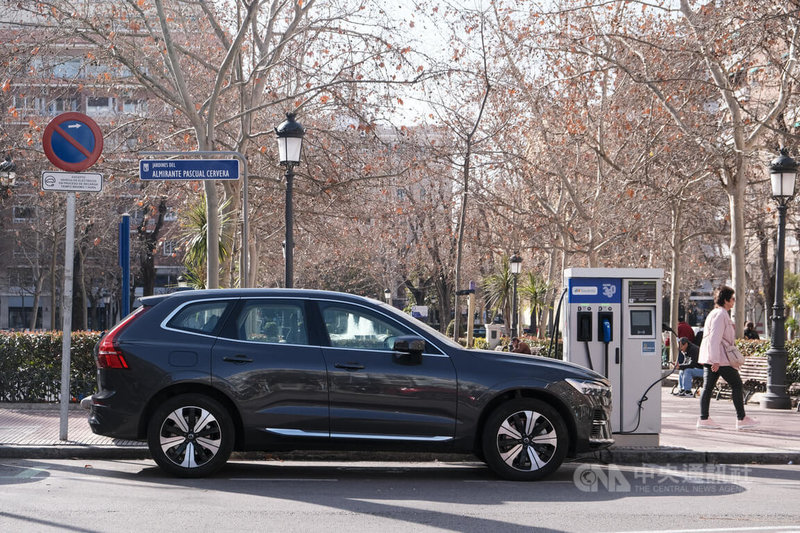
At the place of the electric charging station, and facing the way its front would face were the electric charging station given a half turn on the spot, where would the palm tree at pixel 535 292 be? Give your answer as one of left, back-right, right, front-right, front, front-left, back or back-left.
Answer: front

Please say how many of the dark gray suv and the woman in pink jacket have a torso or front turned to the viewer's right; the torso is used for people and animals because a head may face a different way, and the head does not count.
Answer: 2

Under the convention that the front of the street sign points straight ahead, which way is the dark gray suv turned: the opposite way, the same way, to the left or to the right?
to the left

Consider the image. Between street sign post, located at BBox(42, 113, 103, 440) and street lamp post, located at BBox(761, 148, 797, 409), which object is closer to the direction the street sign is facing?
the street sign post

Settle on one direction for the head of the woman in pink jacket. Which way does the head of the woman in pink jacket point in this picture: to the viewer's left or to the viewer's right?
to the viewer's right

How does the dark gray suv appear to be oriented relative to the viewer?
to the viewer's right

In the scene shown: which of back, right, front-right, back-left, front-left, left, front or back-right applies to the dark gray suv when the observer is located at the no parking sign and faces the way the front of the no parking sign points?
front-left

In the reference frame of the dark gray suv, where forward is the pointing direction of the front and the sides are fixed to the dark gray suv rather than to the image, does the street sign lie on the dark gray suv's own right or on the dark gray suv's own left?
on the dark gray suv's own left

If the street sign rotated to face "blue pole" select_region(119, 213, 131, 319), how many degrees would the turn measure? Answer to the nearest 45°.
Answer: approximately 135° to its right

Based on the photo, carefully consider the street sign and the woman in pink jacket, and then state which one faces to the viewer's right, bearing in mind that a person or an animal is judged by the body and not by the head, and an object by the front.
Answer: the woman in pink jacket

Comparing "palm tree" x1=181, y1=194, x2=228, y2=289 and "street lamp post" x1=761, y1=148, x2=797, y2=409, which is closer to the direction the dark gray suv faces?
the street lamp post

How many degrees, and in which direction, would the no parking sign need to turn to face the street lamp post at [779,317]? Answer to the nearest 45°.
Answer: approximately 90° to its left

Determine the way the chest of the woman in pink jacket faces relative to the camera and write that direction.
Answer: to the viewer's right
